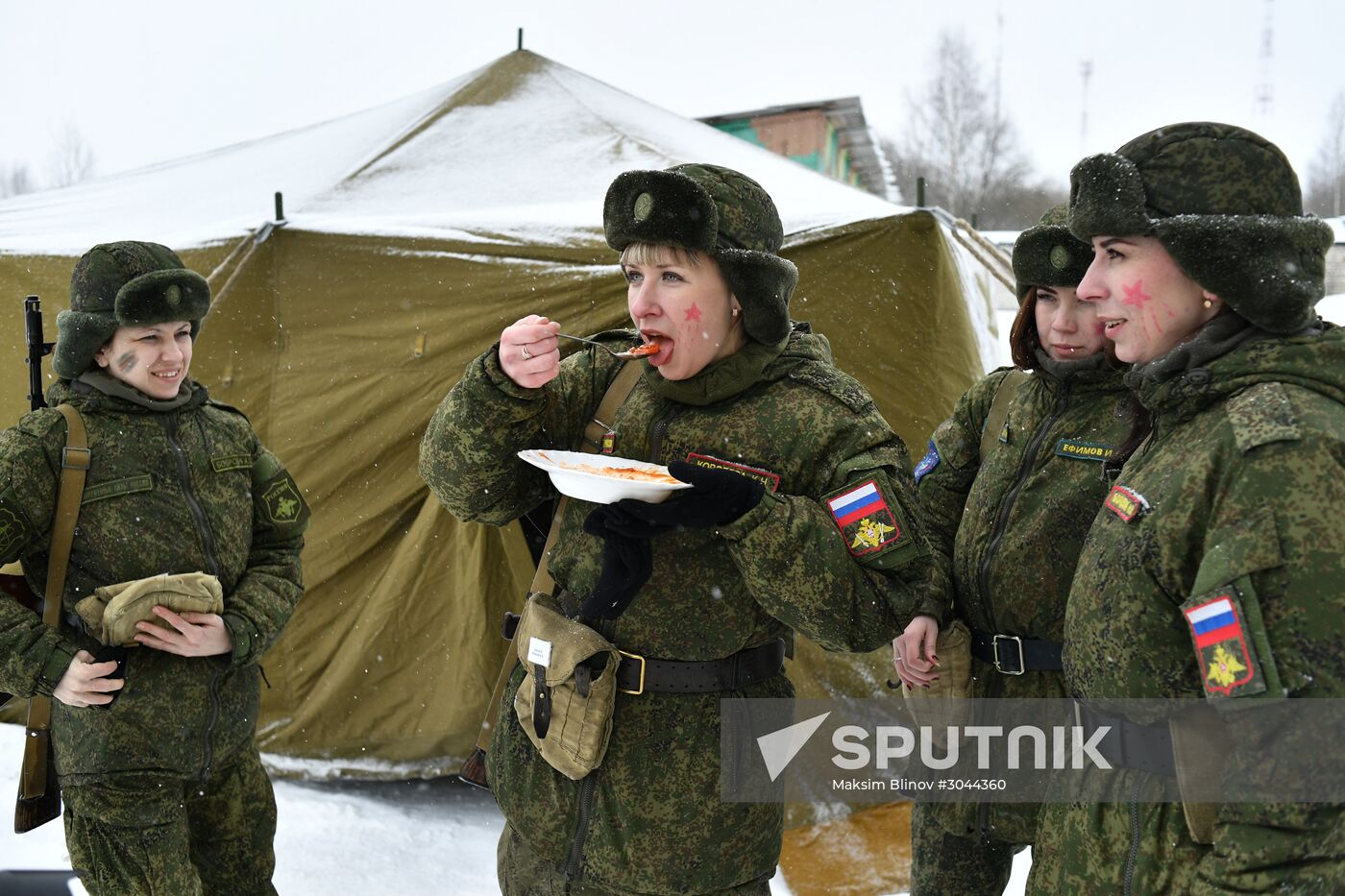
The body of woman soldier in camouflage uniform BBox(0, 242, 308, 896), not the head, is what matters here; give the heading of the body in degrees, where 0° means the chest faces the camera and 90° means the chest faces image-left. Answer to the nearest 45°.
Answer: approximately 315°

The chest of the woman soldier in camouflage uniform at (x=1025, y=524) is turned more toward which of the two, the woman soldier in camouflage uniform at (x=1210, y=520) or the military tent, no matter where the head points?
the woman soldier in camouflage uniform

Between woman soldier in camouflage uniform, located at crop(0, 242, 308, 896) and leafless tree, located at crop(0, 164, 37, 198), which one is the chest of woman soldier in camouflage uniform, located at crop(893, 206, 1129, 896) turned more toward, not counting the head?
the woman soldier in camouflage uniform

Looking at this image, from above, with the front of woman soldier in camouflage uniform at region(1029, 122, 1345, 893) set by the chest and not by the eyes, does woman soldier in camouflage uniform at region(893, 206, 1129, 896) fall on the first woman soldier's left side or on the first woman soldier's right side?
on the first woman soldier's right side

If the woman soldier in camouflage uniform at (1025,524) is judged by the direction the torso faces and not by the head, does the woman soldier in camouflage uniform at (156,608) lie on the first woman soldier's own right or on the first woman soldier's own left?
on the first woman soldier's own right

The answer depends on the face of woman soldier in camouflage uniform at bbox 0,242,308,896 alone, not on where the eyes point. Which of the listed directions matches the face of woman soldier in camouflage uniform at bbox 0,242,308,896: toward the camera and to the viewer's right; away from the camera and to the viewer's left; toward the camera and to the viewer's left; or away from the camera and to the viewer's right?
toward the camera and to the viewer's right

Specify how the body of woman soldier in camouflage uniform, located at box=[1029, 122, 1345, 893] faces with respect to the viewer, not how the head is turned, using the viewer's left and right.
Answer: facing to the left of the viewer

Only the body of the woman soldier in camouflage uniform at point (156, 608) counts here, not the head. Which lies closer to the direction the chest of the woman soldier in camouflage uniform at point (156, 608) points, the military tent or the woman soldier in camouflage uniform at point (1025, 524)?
the woman soldier in camouflage uniform

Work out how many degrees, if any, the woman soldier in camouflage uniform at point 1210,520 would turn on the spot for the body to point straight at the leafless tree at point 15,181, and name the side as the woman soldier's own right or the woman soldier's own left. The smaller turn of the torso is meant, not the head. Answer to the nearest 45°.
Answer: approximately 45° to the woman soldier's own right
